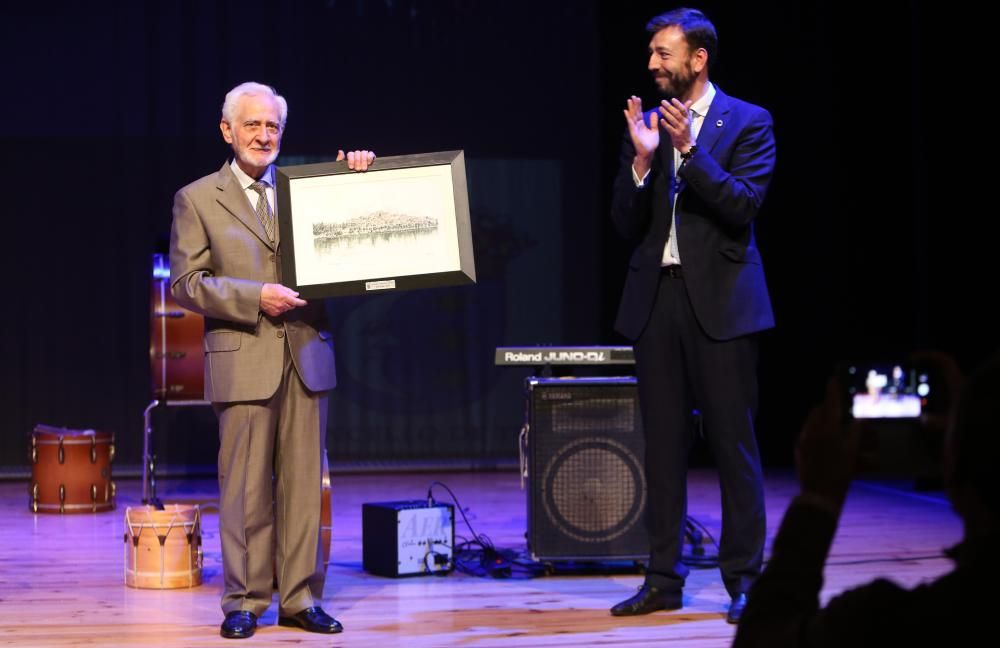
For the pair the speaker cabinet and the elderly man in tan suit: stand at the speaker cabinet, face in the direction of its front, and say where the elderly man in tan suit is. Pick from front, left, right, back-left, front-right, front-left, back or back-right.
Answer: front-right

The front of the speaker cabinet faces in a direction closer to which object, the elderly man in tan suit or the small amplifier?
the elderly man in tan suit

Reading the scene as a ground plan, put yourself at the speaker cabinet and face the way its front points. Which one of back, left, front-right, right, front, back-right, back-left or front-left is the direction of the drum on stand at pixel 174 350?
back-right

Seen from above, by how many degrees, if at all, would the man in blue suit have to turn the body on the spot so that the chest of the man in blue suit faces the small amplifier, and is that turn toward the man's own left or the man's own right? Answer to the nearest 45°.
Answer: approximately 90° to the man's own right

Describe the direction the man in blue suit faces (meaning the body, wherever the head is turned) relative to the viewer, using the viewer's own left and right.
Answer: facing the viewer and to the left of the viewer

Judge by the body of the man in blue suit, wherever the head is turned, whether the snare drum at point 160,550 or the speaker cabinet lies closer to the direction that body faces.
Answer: the snare drum

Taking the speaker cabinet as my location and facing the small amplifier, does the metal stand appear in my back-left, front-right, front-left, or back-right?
front-right

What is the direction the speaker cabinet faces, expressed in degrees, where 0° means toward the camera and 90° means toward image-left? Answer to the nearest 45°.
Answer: approximately 0°

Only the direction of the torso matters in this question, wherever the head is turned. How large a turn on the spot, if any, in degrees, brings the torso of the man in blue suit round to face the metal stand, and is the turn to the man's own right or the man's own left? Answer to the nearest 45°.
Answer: approximately 90° to the man's own right

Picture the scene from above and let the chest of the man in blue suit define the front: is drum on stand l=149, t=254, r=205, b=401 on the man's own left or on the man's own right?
on the man's own right

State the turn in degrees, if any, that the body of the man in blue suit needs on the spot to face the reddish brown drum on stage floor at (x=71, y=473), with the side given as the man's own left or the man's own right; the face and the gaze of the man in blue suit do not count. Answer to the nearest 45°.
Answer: approximately 90° to the man's own right

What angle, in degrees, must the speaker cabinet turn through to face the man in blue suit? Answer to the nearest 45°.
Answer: approximately 45° to its left

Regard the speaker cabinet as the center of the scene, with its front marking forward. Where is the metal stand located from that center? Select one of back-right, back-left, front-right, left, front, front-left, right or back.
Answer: back-right

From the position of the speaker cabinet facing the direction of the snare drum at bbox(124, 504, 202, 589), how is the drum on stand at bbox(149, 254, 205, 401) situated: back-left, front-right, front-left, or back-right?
front-right

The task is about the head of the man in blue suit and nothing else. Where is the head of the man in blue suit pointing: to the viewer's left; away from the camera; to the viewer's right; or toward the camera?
to the viewer's left

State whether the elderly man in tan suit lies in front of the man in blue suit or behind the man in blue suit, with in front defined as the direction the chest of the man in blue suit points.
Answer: in front

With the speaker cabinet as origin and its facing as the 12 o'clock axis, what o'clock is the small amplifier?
The small amplifier is roughly at 3 o'clock from the speaker cabinet.

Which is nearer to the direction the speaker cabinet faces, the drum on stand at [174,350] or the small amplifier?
the small amplifier
